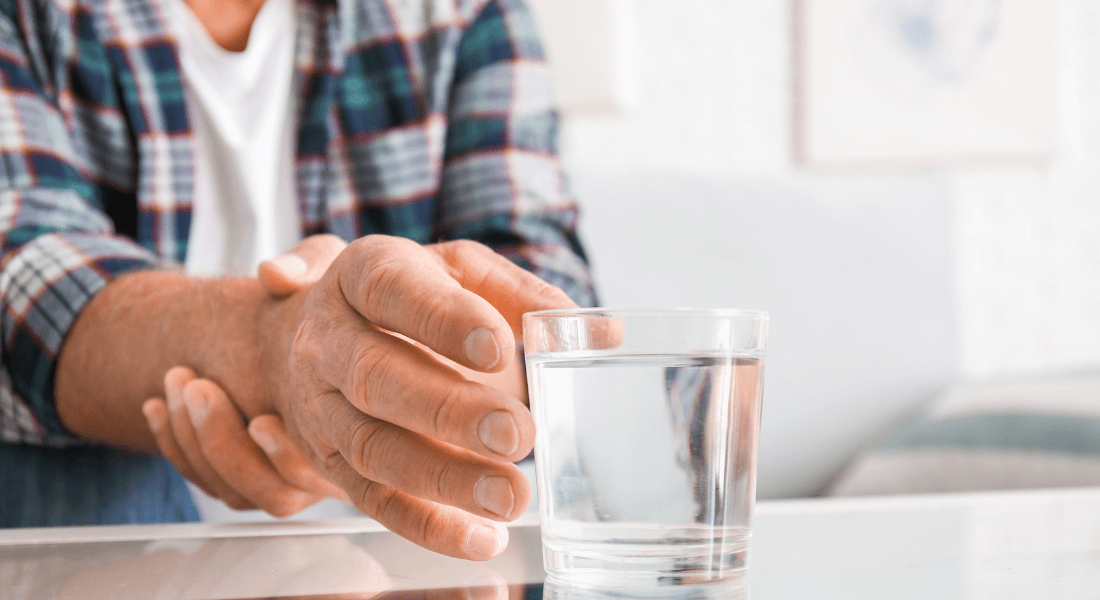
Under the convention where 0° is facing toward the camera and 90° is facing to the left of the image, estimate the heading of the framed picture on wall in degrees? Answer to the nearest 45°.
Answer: approximately 0°

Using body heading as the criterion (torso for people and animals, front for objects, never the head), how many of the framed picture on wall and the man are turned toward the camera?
2

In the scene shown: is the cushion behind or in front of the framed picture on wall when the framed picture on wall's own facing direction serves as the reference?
in front

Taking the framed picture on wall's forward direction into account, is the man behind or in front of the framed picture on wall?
in front

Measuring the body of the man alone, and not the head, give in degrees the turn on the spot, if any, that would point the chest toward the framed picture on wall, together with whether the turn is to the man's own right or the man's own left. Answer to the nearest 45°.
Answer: approximately 135° to the man's own left
